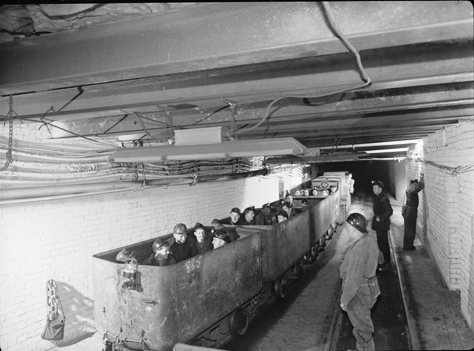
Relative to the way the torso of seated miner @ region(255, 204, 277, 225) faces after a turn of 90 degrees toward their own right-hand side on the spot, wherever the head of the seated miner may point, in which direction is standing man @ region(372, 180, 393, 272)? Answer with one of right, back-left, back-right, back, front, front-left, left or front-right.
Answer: back

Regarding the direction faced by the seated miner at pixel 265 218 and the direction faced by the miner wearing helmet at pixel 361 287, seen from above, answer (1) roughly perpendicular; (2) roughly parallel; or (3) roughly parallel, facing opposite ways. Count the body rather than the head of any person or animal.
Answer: roughly perpendicular

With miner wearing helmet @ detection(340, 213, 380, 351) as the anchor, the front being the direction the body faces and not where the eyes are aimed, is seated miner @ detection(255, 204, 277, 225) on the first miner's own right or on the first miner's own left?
on the first miner's own right

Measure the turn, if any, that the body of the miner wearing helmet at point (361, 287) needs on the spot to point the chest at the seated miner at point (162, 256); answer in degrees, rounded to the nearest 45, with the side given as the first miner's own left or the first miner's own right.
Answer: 0° — they already face them

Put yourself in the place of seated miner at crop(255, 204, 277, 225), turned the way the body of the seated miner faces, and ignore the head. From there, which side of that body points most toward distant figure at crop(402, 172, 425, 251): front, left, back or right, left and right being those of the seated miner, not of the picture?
left

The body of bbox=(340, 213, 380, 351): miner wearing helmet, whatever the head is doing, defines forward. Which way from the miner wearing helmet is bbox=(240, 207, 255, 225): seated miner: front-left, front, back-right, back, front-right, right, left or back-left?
front-right

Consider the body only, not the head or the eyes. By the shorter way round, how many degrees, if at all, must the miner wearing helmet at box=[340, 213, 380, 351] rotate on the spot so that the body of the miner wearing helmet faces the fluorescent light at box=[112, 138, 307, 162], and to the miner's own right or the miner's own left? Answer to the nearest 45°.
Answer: approximately 45° to the miner's own left

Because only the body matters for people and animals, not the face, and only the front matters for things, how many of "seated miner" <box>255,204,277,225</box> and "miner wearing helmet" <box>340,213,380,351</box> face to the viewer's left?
1

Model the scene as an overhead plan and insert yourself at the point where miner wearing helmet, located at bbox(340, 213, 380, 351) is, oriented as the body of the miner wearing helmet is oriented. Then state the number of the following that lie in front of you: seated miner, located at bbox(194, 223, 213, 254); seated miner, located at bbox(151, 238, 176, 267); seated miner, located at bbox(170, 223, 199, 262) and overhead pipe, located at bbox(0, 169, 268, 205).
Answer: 4

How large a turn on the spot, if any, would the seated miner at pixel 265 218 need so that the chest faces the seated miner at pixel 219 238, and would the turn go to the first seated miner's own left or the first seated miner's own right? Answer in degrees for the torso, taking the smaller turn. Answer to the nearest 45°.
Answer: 0° — they already face them

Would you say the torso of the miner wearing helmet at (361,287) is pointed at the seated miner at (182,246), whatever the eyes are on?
yes

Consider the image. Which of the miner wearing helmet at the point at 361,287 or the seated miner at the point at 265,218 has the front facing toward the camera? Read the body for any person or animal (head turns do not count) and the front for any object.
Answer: the seated miner

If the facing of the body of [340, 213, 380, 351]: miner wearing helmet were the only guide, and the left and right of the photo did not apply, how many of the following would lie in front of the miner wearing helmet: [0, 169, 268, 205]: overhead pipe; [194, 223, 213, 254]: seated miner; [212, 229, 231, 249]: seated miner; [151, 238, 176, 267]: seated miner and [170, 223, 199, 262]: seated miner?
5

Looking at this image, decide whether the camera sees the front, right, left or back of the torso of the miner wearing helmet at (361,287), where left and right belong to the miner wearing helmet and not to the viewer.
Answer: left

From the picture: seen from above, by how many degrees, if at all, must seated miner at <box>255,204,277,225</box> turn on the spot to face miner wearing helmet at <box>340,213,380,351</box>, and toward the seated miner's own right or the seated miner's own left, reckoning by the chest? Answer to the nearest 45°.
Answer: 0° — they already face them

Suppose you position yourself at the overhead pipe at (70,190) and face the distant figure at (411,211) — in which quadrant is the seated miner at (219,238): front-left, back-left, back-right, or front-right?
front-right
